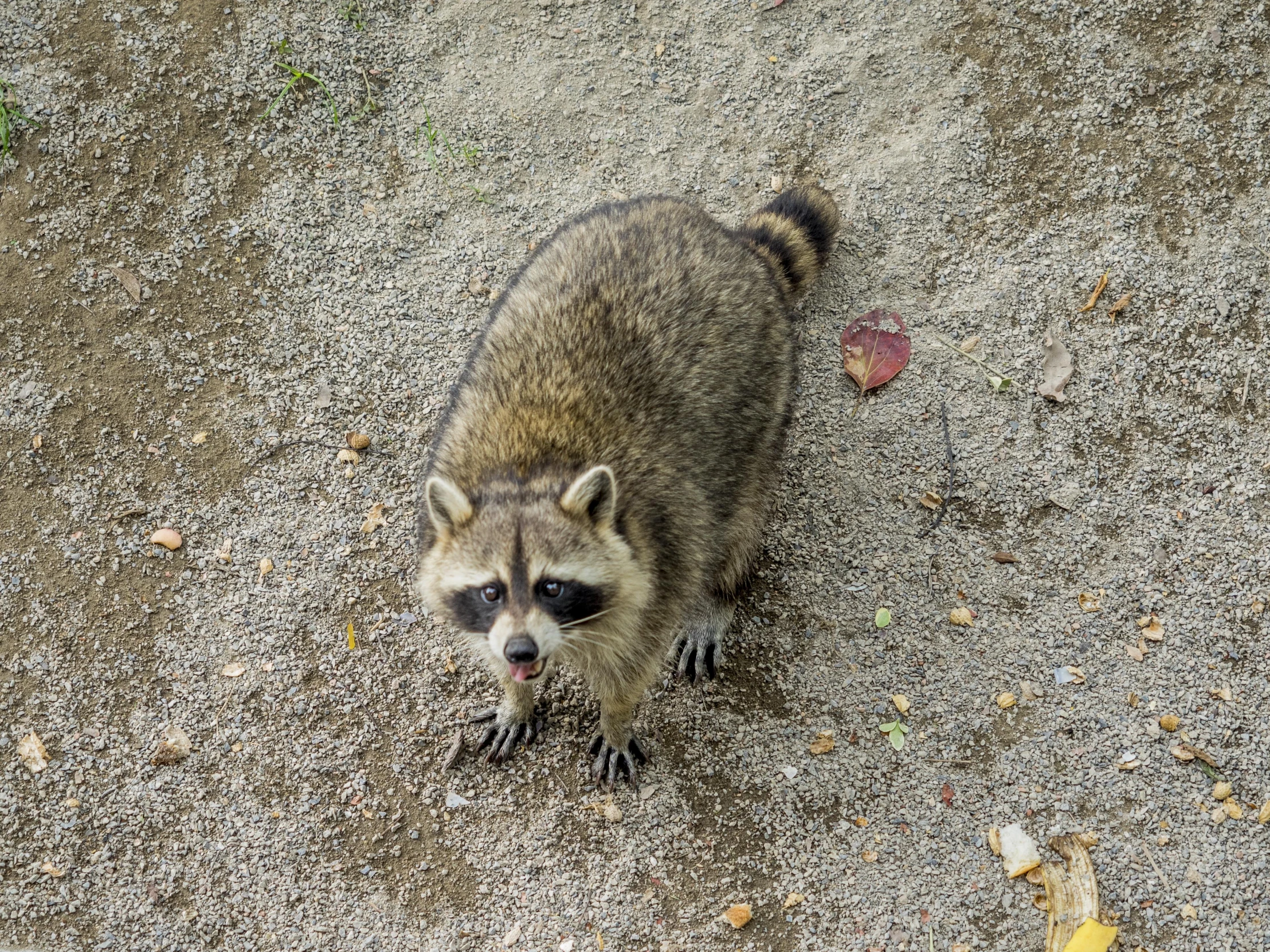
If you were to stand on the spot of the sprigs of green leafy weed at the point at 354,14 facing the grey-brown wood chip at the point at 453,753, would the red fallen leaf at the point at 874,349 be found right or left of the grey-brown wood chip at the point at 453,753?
left

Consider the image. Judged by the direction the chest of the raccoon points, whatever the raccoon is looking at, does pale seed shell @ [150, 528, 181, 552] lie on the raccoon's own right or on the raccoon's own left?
on the raccoon's own right

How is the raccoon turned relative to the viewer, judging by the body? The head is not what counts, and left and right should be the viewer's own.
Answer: facing the viewer and to the left of the viewer

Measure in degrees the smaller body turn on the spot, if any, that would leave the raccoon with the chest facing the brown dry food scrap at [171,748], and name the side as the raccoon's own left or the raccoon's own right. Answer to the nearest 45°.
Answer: approximately 45° to the raccoon's own right

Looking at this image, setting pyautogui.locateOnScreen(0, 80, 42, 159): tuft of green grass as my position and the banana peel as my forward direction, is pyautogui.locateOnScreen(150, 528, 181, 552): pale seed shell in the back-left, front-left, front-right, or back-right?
front-right

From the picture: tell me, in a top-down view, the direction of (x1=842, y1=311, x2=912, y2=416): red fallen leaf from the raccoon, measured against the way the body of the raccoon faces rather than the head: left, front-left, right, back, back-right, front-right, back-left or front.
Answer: back

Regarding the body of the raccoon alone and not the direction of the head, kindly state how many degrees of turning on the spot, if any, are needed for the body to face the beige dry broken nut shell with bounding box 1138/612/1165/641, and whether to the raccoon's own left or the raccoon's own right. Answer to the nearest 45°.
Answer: approximately 135° to the raccoon's own left

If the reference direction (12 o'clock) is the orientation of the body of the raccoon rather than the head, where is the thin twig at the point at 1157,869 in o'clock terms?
The thin twig is roughly at 9 o'clock from the raccoon.

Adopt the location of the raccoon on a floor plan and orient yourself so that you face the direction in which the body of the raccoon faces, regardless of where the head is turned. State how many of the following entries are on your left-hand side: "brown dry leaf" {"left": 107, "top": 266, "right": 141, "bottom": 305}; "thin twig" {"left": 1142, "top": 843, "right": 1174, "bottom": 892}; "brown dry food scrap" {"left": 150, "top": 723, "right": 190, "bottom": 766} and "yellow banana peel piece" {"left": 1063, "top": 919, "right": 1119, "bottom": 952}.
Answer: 2

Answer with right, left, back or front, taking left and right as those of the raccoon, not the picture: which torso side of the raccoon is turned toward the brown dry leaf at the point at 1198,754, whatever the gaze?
left

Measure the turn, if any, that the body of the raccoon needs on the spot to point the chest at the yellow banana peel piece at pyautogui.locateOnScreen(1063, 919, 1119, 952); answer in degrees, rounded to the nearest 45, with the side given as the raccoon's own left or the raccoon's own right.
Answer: approximately 90° to the raccoon's own left

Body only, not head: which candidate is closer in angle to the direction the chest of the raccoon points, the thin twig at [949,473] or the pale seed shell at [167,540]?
the pale seed shell
